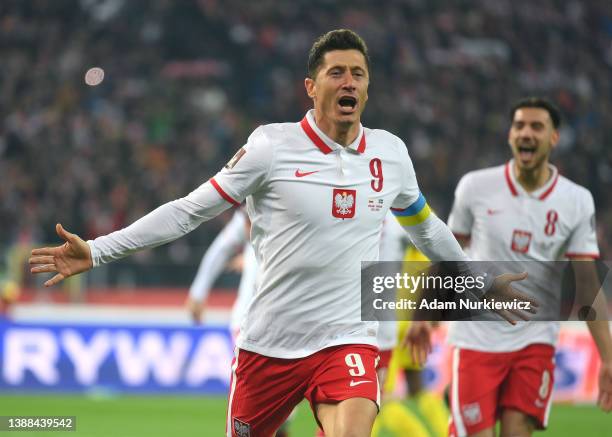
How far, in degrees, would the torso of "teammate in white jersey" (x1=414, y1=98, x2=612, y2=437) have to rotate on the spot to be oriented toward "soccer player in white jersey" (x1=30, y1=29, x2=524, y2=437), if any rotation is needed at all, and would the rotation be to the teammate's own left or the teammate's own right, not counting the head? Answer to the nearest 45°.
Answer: approximately 45° to the teammate's own right

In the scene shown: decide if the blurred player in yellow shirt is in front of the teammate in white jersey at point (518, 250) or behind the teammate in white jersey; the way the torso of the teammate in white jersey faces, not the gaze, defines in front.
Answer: behind

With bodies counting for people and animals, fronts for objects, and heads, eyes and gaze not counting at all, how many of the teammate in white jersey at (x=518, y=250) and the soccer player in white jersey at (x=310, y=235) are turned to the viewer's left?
0

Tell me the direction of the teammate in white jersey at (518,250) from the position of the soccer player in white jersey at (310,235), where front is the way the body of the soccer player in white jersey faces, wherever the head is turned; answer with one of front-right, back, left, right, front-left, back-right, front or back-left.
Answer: left

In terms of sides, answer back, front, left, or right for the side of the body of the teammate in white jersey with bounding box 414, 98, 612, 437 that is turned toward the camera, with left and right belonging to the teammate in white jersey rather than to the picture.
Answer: front

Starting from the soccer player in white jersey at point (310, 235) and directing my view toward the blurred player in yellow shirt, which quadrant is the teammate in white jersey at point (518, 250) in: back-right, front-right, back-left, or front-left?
front-right

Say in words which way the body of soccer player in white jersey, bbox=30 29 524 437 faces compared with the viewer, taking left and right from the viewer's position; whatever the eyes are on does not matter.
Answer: facing the viewer and to the right of the viewer

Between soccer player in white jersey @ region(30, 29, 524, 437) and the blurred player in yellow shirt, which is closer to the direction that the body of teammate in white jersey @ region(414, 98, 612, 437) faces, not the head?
the soccer player in white jersey
